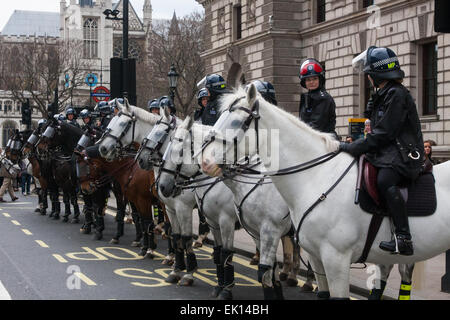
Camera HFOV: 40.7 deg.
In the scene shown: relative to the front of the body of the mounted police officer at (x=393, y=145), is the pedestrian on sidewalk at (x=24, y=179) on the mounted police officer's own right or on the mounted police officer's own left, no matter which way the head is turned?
on the mounted police officer's own right

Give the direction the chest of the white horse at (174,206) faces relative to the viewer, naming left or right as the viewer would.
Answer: facing the viewer and to the left of the viewer

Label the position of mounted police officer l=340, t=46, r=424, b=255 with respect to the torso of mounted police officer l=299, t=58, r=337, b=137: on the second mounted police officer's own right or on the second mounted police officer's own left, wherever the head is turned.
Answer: on the second mounted police officer's own left

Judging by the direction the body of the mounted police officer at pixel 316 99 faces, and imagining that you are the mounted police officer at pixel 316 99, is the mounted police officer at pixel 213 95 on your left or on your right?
on your right

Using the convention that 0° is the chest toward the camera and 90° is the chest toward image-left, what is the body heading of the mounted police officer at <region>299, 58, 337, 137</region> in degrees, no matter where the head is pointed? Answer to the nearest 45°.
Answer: approximately 45°

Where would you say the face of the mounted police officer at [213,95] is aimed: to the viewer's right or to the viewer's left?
to the viewer's left

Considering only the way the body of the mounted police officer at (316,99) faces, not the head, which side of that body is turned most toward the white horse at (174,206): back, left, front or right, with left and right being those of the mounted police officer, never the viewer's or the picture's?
right

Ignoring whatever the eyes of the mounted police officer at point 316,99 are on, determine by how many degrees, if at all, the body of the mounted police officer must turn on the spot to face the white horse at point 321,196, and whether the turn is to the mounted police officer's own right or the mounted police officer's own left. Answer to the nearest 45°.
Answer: approximately 45° to the mounted police officer's own left

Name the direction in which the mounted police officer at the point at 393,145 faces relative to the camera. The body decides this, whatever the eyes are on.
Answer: to the viewer's left

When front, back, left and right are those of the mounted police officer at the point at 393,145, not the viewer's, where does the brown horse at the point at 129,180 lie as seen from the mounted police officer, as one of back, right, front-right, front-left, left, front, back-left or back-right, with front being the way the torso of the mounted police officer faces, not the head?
front-right
